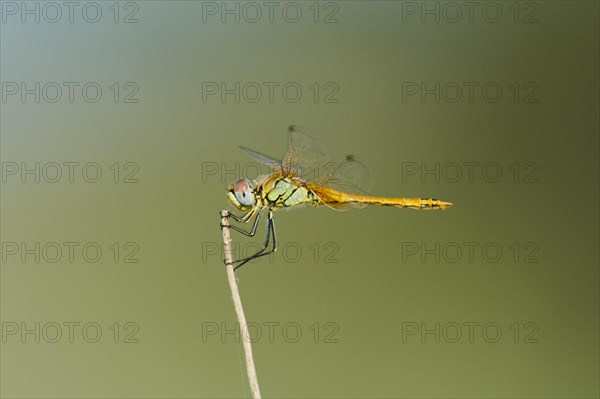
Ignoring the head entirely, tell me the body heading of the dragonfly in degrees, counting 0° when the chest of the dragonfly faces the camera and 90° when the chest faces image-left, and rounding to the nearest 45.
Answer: approximately 90°
